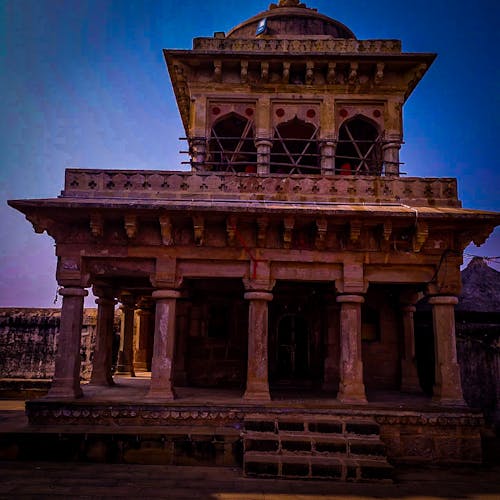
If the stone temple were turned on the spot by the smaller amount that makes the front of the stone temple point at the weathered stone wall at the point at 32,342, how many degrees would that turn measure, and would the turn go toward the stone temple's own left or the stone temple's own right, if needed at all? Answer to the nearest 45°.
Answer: approximately 135° to the stone temple's own right

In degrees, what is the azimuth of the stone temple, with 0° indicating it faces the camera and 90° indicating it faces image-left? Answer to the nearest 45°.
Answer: approximately 0°

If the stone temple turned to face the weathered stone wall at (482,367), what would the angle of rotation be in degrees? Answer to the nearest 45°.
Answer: approximately 135° to its left
